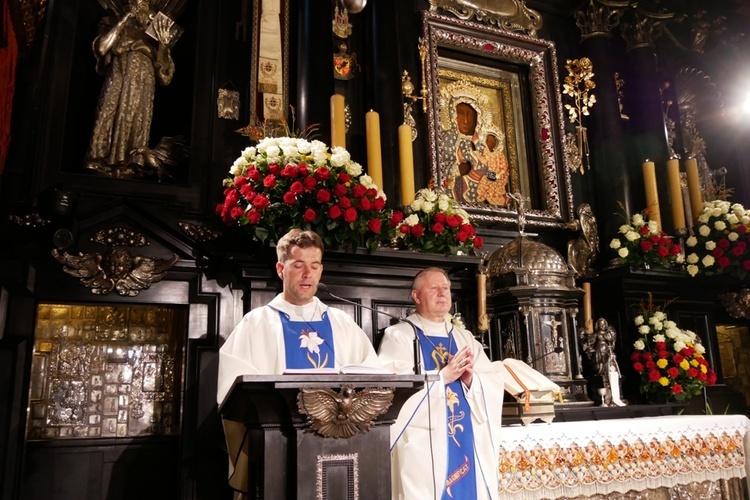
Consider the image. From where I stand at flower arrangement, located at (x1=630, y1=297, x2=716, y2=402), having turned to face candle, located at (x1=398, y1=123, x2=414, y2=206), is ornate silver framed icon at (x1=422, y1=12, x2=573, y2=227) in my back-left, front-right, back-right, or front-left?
front-right

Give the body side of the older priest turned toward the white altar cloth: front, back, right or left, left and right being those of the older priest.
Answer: left

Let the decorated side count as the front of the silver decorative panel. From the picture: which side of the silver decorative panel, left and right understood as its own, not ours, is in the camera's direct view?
front

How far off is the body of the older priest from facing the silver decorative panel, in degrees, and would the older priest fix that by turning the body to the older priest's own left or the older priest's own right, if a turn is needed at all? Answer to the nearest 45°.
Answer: approximately 135° to the older priest's own right

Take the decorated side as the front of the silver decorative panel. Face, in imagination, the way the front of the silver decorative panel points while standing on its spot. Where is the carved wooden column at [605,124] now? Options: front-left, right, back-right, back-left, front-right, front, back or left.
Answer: left

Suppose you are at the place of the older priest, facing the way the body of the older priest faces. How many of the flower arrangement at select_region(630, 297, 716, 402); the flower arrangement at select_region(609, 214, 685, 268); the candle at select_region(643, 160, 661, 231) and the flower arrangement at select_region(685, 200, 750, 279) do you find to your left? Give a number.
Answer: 4

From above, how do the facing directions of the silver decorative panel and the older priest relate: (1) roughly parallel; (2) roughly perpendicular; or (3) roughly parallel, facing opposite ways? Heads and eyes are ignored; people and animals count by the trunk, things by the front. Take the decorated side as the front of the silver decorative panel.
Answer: roughly parallel

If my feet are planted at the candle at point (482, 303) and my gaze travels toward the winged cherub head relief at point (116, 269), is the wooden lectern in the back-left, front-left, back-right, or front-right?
front-left
